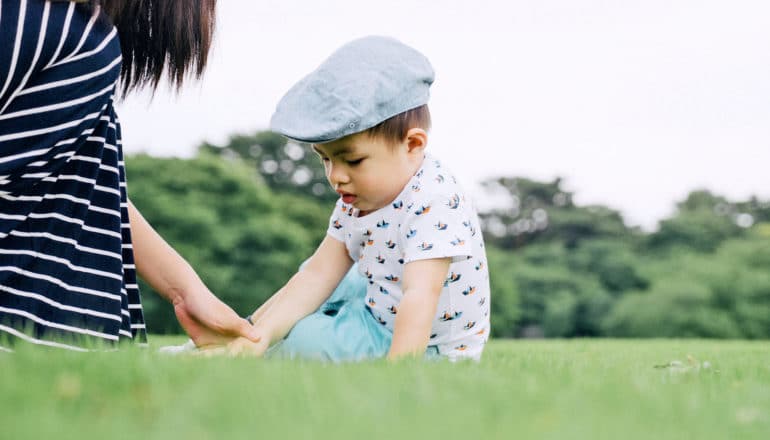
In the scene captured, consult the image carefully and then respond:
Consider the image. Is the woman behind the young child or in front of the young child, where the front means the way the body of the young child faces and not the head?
in front

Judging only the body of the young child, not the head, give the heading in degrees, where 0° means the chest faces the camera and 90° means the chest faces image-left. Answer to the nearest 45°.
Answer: approximately 45°

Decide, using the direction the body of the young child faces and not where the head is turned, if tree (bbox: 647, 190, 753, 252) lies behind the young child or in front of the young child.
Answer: behind
